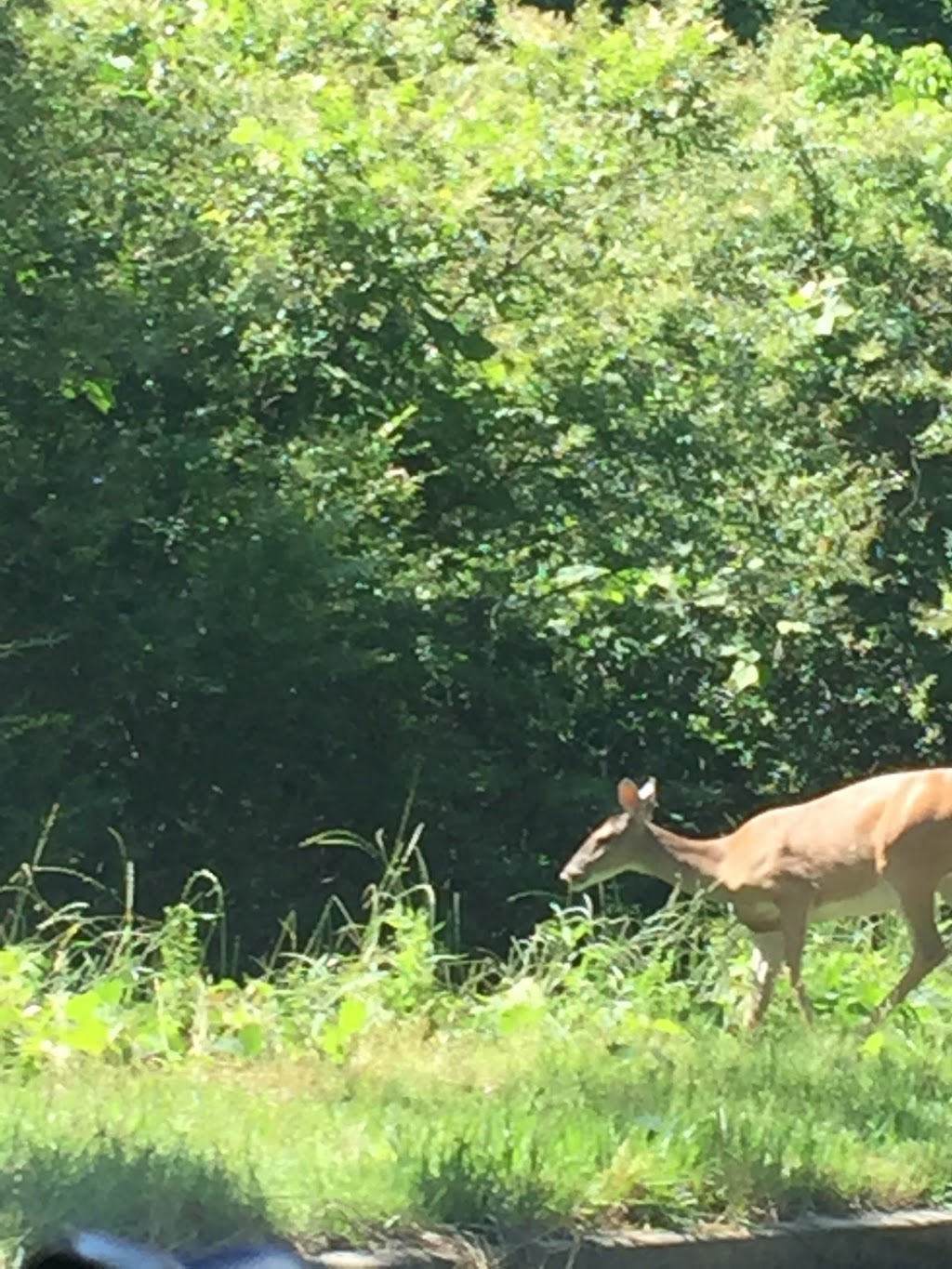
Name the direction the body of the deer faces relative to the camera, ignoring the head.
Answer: to the viewer's left
